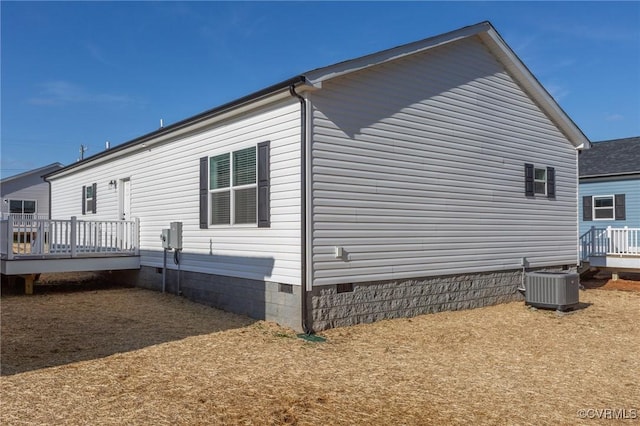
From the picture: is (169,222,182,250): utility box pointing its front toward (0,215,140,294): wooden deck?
no

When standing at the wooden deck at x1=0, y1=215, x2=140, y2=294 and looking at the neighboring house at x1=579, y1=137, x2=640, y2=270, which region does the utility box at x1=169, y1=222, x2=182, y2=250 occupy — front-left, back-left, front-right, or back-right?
front-right

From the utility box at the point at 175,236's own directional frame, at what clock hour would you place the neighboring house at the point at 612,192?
The neighboring house is roughly at 7 o'clock from the utility box.

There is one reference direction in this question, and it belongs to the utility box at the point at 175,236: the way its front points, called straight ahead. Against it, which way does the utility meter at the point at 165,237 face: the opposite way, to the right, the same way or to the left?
the same way

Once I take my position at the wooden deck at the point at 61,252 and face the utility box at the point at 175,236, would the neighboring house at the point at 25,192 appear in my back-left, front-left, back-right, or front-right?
back-left

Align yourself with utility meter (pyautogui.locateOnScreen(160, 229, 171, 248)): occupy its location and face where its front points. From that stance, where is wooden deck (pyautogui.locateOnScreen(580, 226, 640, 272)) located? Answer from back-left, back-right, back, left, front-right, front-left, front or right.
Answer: back-left

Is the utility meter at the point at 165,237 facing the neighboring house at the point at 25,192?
no

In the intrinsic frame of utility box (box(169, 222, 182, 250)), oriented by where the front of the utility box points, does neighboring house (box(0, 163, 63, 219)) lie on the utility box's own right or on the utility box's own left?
on the utility box's own right

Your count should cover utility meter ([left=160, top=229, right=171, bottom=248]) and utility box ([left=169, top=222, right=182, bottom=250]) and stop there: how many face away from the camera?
0

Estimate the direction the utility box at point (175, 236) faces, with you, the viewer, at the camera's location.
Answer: facing the viewer and to the left of the viewer

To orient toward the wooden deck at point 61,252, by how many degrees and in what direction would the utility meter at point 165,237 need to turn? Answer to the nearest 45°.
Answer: approximately 90° to its right

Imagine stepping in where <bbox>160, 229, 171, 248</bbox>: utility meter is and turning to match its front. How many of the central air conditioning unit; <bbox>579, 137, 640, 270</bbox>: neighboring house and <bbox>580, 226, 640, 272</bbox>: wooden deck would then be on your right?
0

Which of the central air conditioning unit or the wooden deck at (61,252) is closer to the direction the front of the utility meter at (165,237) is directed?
the wooden deck

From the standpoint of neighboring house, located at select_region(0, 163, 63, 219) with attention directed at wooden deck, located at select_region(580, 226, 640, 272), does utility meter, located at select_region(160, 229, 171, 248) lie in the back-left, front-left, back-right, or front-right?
front-right
